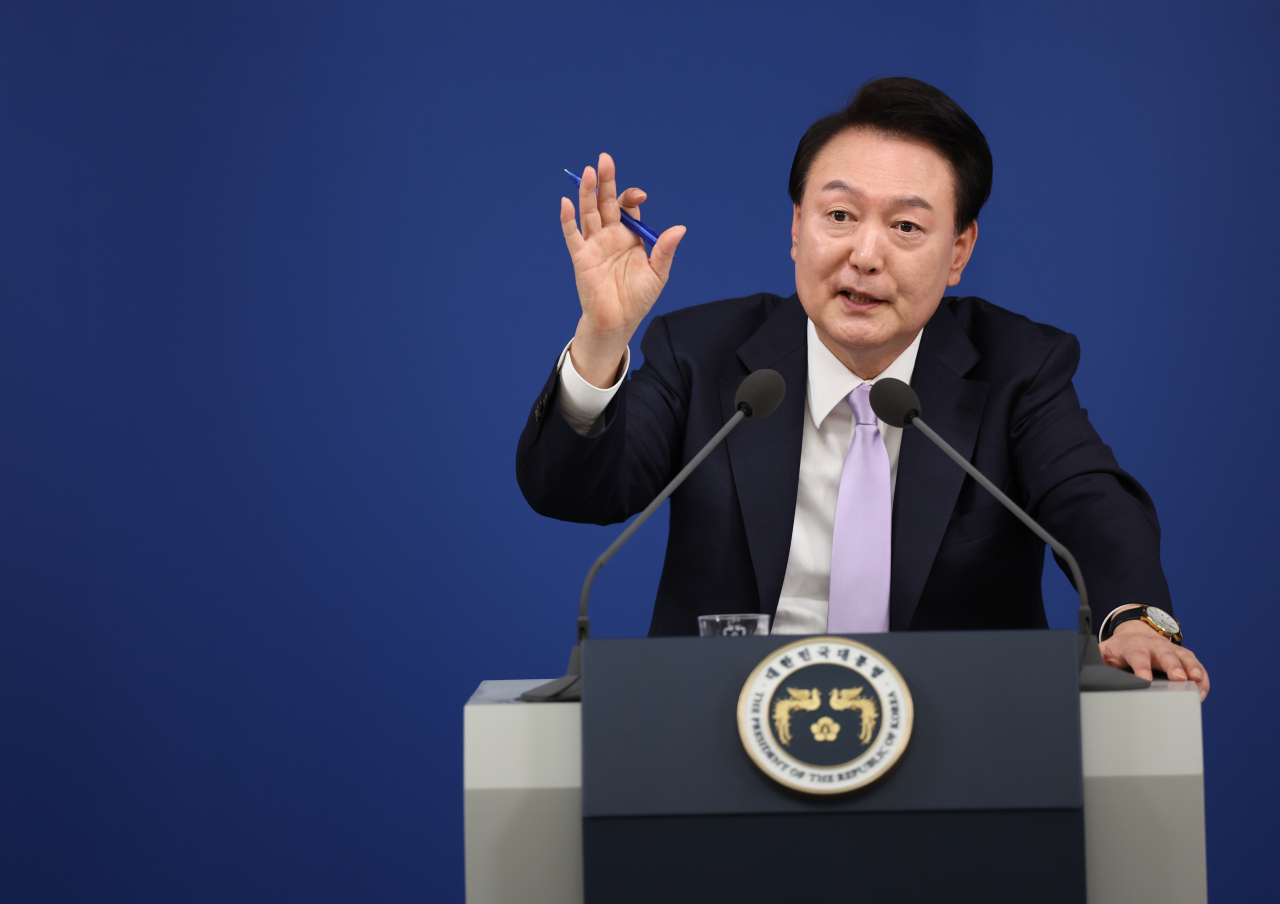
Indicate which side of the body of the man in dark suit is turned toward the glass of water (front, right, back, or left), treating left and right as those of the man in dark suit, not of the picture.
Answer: front

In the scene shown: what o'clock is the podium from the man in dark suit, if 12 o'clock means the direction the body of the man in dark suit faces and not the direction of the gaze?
The podium is roughly at 12 o'clock from the man in dark suit.

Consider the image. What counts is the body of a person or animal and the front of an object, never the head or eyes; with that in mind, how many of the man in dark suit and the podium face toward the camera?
2

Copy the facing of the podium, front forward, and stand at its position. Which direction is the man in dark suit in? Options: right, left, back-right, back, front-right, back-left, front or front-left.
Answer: back

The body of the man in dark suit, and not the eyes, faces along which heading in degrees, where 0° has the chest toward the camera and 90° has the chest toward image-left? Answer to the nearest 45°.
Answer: approximately 0°

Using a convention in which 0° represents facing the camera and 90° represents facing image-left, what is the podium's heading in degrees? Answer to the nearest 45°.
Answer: approximately 0°

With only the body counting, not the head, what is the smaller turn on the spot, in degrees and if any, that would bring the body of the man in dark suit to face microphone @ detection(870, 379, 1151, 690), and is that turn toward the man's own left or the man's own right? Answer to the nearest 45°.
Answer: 0° — they already face it
